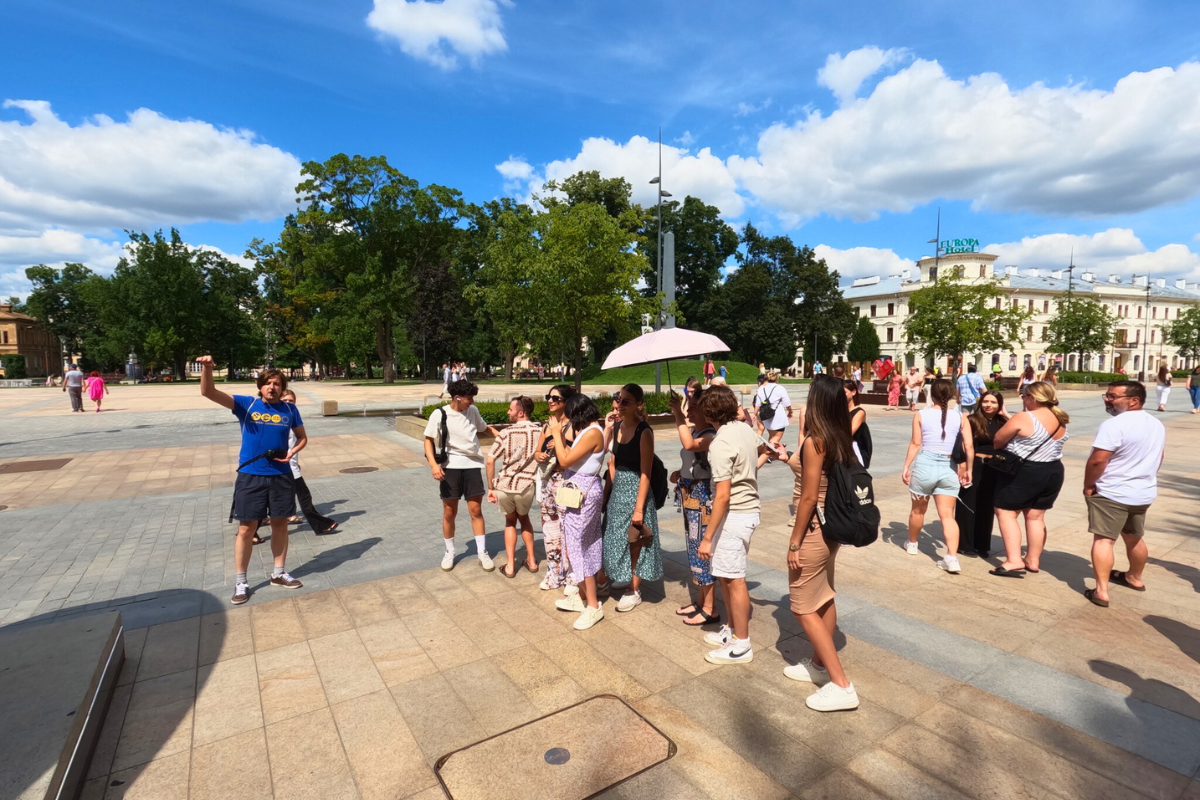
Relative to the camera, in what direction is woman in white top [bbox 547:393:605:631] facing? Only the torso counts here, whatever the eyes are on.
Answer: to the viewer's left

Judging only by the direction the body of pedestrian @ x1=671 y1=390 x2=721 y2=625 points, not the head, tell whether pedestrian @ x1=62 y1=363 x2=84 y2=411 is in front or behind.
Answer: in front

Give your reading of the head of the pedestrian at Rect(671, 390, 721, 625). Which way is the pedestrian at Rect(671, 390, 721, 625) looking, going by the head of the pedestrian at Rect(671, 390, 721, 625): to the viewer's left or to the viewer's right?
to the viewer's left

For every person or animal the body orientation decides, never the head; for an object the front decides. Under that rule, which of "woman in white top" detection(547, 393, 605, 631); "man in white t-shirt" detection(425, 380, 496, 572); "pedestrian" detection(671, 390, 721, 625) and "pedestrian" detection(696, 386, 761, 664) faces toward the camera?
the man in white t-shirt

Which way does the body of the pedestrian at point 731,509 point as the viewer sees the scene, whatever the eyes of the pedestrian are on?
to the viewer's left

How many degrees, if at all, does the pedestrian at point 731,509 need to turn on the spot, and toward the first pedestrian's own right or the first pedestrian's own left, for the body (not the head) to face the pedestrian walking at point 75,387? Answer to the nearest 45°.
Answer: approximately 45° to the first pedestrian's own right

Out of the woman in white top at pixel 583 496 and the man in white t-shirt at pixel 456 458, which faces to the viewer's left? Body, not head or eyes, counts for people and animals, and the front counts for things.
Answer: the woman in white top

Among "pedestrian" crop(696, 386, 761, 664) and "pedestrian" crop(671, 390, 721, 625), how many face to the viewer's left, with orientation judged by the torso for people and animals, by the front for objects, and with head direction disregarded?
2

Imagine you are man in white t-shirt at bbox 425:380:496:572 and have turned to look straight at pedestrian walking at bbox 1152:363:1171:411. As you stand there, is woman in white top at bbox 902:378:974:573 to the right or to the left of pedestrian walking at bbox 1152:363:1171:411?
right

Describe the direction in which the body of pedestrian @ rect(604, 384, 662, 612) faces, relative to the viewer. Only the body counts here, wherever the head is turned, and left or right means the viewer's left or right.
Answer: facing the viewer and to the left of the viewer

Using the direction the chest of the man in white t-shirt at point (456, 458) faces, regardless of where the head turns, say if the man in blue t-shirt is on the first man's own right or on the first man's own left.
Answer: on the first man's own right

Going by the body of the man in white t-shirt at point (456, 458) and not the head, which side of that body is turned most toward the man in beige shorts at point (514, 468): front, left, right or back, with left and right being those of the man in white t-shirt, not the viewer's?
left

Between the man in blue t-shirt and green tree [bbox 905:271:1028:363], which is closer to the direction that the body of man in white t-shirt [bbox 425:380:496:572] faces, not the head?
the man in blue t-shirt

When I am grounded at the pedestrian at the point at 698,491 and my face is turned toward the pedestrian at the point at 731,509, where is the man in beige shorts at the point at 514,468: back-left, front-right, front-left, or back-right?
back-right

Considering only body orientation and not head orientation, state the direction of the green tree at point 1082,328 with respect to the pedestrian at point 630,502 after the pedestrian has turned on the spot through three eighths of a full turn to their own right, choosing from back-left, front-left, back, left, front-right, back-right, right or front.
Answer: front-right

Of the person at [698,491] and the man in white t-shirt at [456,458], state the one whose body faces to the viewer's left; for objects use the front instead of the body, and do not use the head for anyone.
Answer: the person
